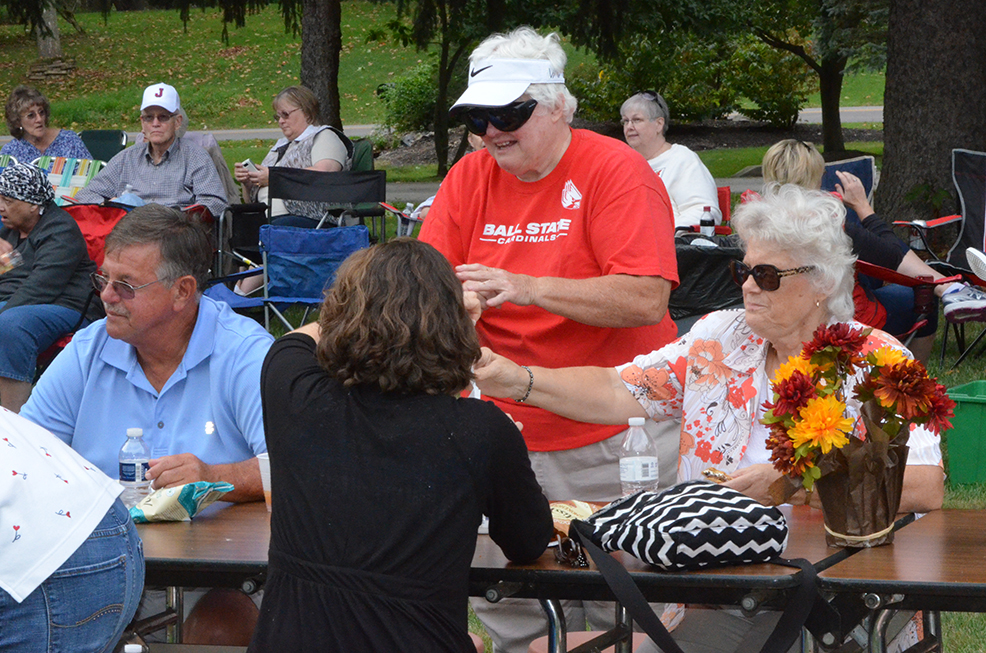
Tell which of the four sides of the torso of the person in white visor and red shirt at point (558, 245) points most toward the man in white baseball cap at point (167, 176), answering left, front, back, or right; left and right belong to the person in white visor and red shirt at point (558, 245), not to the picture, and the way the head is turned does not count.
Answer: right

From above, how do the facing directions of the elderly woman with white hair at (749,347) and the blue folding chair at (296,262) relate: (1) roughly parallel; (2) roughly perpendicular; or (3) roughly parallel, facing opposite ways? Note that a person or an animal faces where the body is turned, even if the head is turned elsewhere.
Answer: roughly perpendicular

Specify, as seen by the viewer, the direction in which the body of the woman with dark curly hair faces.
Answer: away from the camera

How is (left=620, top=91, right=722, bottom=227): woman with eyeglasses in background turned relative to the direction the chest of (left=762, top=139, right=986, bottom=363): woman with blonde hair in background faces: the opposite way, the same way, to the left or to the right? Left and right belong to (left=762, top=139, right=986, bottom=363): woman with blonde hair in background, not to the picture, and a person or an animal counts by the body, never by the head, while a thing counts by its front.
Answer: the opposite way

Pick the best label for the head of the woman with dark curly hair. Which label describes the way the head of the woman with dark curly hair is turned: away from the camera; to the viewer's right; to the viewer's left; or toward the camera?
away from the camera

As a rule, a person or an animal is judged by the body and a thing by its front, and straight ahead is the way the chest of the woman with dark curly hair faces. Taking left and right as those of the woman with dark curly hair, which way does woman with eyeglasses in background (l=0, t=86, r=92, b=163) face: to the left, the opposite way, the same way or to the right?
the opposite way

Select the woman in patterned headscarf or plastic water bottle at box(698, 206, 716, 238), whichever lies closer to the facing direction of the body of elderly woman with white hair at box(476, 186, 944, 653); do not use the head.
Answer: the woman in patterned headscarf

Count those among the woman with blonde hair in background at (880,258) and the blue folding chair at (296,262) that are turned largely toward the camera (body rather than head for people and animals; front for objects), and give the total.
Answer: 0

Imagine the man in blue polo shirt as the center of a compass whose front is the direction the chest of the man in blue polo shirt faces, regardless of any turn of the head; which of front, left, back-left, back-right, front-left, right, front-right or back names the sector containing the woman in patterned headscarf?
back-right
